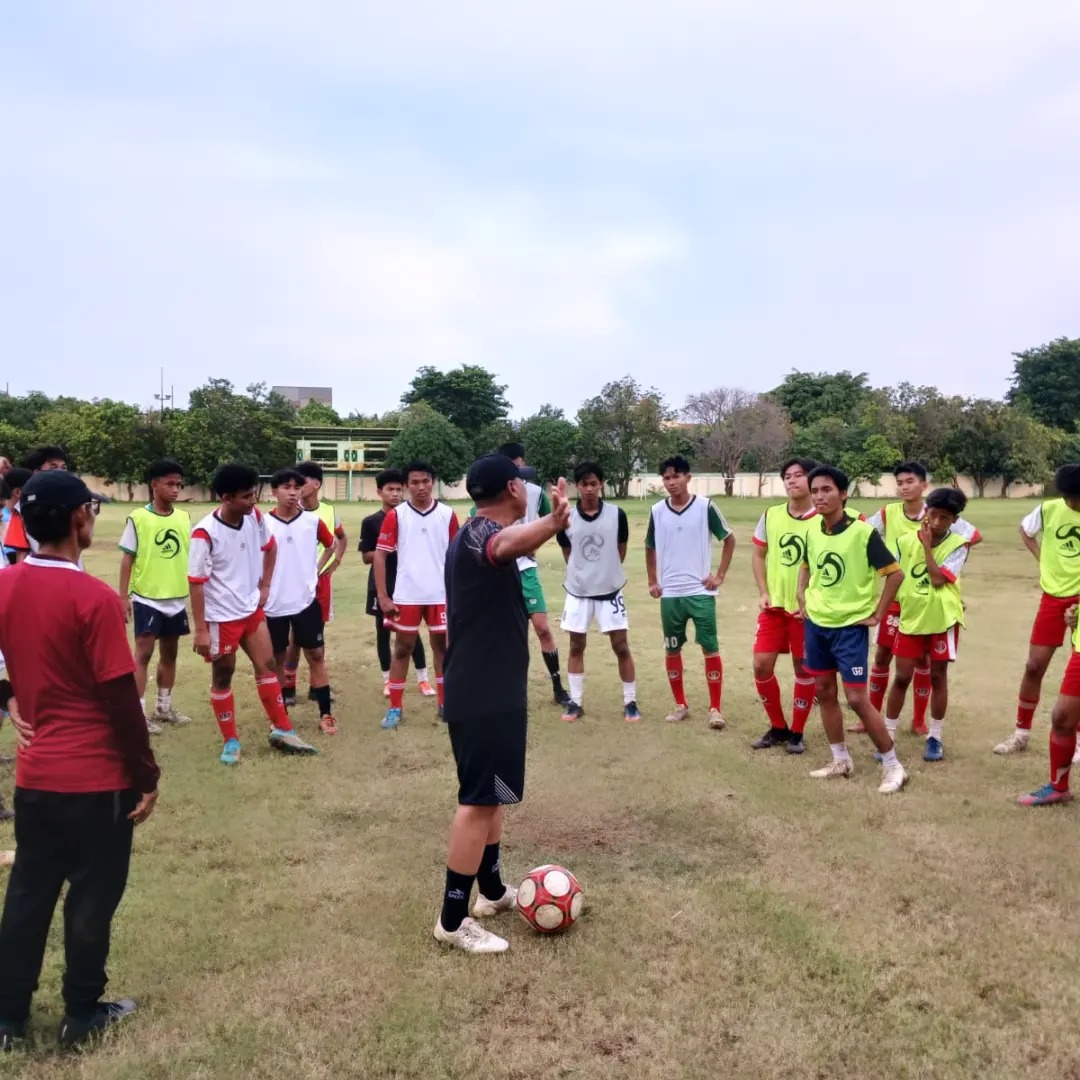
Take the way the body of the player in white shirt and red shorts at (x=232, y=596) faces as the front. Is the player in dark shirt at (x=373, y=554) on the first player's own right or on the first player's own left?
on the first player's own left

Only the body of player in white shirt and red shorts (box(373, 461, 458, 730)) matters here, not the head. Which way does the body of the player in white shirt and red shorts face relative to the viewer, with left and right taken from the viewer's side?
facing the viewer

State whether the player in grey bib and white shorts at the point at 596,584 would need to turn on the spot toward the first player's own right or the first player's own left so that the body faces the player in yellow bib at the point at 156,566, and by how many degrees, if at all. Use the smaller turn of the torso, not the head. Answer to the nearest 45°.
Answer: approximately 90° to the first player's own right

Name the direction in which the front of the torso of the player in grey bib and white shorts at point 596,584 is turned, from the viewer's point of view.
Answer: toward the camera

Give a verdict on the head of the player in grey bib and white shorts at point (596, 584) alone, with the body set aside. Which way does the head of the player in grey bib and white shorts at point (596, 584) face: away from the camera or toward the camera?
toward the camera

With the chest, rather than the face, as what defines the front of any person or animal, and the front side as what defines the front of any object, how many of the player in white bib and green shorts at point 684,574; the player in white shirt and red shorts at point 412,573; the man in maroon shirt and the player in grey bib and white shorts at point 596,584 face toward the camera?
3

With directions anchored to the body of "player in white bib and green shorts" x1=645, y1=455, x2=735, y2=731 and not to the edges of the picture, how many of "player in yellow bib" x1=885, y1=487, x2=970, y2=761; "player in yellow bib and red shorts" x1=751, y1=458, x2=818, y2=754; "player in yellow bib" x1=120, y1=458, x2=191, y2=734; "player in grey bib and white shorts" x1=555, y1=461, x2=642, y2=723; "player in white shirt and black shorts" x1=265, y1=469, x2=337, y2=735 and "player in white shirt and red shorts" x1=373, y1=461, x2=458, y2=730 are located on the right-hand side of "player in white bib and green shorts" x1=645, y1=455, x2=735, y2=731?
4

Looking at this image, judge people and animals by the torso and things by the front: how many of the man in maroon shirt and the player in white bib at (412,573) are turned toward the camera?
1

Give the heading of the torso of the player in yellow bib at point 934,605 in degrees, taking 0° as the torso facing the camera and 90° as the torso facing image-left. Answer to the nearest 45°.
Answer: approximately 45°

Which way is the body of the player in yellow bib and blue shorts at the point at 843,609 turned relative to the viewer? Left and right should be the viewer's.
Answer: facing the viewer and to the left of the viewer

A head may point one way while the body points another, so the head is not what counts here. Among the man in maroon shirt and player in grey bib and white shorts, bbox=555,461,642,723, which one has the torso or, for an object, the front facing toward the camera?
the player in grey bib and white shorts

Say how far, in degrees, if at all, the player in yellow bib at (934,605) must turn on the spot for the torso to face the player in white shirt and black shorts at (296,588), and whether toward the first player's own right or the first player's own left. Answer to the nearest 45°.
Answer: approximately 45° to the first player's own right

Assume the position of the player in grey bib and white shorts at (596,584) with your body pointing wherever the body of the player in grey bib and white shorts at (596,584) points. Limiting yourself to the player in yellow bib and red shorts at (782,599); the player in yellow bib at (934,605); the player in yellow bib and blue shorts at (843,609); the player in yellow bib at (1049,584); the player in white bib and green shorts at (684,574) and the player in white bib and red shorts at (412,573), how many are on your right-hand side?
1

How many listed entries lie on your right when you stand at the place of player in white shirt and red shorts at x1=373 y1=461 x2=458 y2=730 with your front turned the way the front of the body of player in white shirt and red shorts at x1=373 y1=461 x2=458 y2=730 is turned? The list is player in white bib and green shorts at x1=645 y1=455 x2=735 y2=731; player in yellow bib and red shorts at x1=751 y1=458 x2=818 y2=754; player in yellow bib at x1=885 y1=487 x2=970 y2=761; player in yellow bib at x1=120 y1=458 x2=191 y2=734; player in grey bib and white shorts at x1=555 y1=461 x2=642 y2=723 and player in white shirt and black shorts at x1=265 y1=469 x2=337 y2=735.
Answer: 2

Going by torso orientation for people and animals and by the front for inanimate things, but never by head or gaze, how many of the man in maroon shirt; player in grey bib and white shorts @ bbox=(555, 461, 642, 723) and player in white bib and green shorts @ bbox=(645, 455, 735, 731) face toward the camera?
2

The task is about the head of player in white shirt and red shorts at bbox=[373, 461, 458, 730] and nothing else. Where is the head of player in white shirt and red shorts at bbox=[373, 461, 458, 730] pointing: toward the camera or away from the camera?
toward the camera
